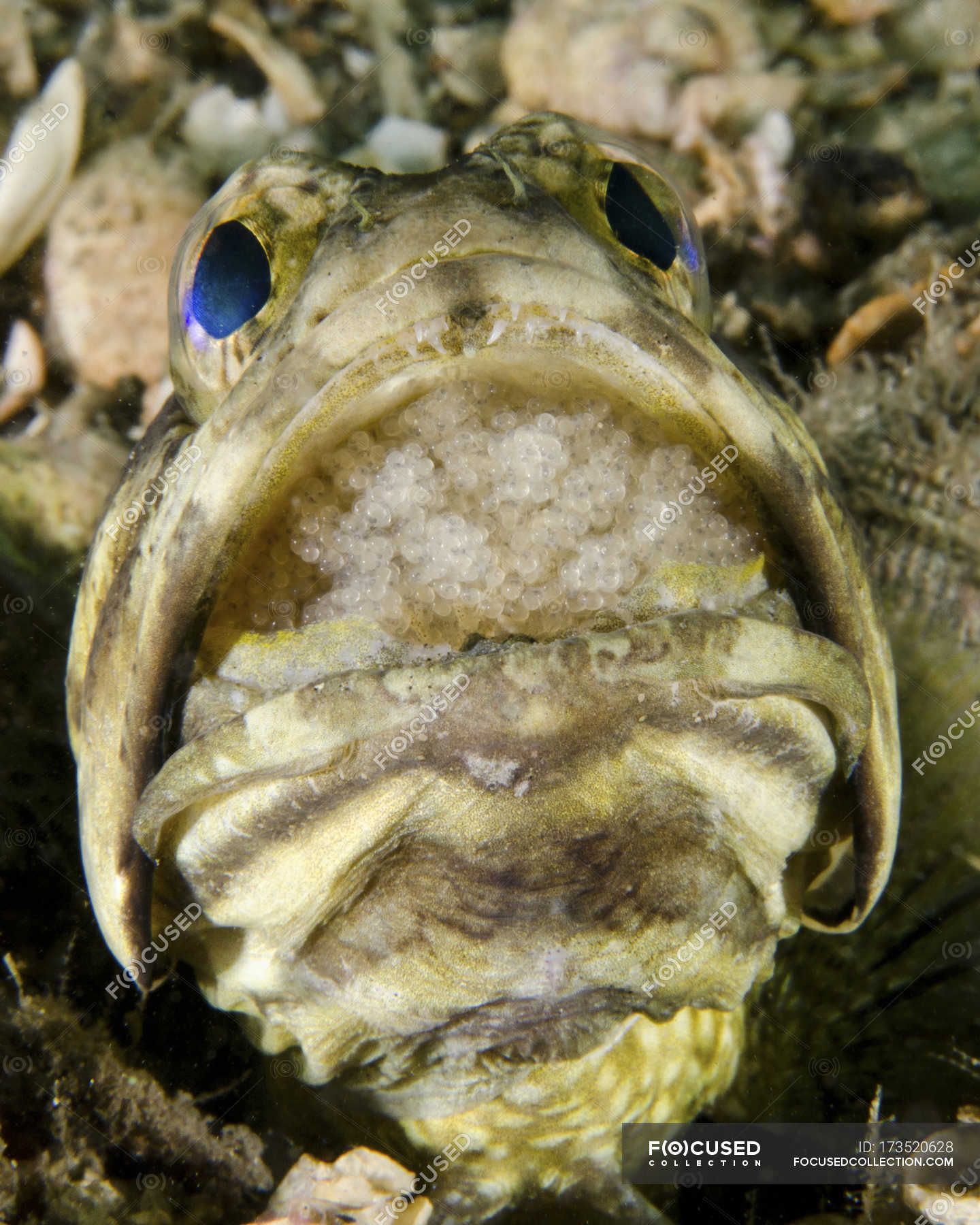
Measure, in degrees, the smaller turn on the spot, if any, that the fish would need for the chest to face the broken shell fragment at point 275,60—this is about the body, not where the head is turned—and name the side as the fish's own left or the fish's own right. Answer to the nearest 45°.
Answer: approximately 180°

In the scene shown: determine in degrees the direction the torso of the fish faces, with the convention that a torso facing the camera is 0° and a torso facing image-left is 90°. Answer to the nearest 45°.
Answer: approximately 0°

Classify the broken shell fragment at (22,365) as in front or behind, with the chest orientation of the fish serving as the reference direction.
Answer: behind

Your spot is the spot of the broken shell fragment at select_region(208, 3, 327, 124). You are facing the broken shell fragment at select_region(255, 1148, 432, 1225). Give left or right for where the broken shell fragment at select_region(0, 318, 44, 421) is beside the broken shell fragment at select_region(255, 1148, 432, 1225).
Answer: right
